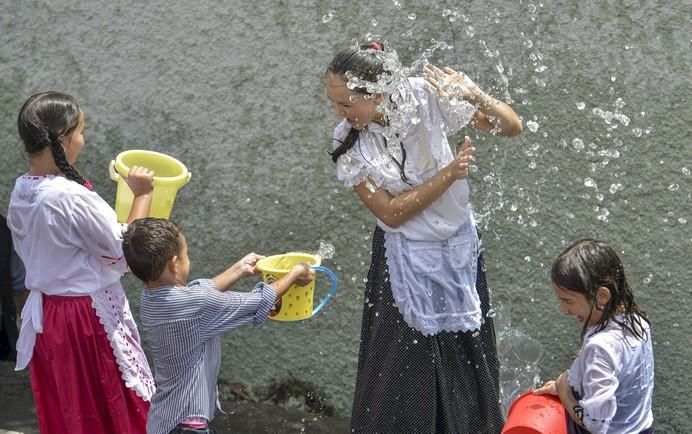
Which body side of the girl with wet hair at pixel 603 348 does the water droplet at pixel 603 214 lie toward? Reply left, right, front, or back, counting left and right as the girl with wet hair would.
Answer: right

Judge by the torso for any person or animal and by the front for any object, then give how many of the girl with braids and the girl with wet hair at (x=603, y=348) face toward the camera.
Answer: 0

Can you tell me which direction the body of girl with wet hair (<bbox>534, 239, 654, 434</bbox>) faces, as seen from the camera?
to the viewer's left

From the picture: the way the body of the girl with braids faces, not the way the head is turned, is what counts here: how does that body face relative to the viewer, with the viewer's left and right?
facing away from the viewer and to the right of the viewer

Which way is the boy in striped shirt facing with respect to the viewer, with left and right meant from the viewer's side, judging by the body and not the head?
facing away from the viewer and to the right of the viewer

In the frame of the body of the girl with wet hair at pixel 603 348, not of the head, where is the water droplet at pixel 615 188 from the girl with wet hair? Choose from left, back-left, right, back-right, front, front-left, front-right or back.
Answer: right

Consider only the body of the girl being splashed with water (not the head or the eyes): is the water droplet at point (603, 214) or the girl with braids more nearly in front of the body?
the girl with braids

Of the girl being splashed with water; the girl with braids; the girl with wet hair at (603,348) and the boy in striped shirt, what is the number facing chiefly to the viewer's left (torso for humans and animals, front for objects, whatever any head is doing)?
1

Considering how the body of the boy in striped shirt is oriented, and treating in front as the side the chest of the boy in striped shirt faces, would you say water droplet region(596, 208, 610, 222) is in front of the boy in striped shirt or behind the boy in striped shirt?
in front

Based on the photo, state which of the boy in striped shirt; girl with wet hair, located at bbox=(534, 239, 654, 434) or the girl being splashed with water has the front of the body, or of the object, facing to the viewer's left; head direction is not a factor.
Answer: the girl with wet hair

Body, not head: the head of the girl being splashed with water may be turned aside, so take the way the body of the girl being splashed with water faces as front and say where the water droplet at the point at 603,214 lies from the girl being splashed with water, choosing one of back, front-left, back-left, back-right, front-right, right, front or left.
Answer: back-left

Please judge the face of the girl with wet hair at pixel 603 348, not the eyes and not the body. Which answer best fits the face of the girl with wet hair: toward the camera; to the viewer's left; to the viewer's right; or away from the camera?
to the viewer's left

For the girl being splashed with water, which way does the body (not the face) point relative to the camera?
toward the camera

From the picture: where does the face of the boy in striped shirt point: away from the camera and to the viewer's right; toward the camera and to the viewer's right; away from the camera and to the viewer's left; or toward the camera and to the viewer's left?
away from the camera and to the viewer's right
